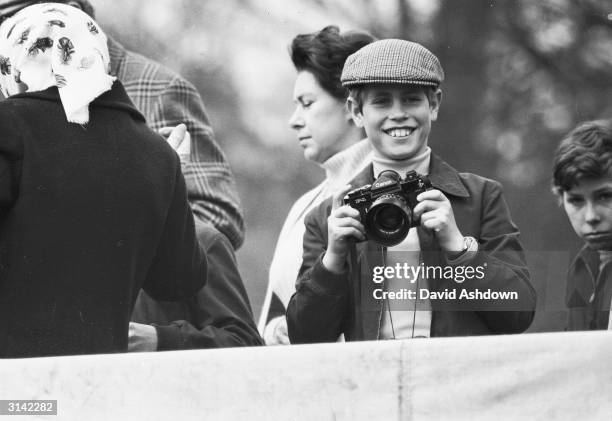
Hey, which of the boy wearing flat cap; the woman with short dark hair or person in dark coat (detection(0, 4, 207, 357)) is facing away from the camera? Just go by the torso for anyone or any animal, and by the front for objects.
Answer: the person in dark coat

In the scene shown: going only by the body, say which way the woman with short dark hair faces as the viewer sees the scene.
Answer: to the viewer's left

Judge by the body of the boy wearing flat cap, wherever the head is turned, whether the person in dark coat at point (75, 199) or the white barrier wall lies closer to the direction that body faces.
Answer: the white barrier wall

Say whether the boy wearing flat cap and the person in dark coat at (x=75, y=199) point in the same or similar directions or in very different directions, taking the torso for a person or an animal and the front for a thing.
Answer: very different directions

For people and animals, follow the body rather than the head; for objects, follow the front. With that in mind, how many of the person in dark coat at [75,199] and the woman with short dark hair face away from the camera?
1

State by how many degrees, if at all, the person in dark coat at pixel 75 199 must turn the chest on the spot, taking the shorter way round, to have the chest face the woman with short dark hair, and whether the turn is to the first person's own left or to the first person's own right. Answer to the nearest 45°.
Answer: approximately 45° to the first person's own right

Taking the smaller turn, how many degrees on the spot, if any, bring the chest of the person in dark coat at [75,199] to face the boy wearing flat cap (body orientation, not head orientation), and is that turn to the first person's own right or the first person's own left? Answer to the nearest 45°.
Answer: approximately 90° to the first person's own right

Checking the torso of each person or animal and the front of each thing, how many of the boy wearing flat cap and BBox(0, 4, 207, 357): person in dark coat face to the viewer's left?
0

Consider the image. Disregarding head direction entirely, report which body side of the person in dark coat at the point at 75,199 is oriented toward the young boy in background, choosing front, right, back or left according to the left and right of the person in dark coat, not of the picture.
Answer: right

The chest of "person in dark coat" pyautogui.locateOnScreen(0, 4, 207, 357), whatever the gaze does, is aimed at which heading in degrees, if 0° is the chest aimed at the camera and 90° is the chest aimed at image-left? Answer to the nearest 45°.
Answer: approximately 180°
